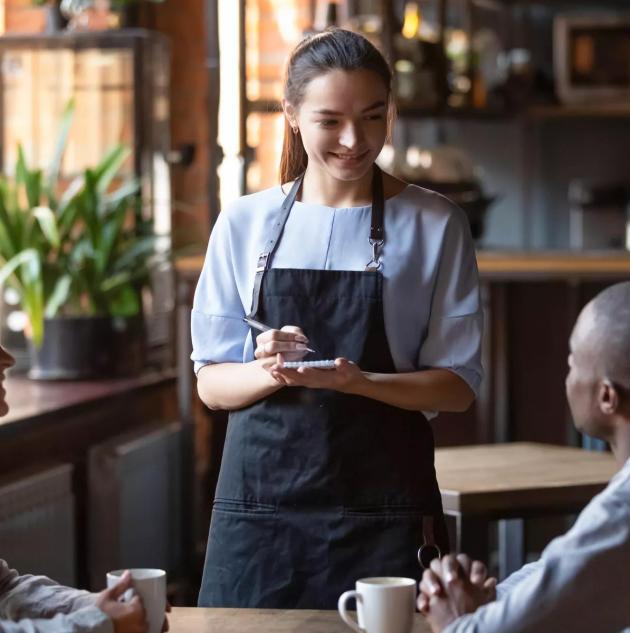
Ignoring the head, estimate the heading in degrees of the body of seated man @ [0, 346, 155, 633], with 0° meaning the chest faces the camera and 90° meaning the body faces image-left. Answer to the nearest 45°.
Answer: approximately 270°

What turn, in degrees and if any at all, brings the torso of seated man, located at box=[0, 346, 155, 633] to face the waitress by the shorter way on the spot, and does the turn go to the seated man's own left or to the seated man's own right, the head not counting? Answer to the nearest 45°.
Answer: approximately 45° to the seated man's own left

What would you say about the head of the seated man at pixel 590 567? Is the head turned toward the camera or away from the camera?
away from the camera

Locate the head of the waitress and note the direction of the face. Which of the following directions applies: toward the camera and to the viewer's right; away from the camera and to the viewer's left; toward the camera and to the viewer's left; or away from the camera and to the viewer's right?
toward the camera and to the viewer's right

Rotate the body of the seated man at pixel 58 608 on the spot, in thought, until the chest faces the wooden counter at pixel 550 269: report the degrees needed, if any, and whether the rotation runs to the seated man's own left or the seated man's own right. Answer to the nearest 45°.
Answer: approximately 45° to the seated man's own left

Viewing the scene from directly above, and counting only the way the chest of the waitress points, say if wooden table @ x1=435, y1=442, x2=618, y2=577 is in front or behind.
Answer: behind

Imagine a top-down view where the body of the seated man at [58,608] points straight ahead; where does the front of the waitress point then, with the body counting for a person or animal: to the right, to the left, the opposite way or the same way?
to the right

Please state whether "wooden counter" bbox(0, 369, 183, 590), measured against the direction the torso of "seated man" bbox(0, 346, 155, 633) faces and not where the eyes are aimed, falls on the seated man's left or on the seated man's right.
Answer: on the seated man's left

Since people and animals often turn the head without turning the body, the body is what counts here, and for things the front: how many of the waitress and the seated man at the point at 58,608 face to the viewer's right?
1

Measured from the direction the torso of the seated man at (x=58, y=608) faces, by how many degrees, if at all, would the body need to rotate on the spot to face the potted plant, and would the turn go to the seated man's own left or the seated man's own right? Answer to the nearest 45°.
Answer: approximately 90° to the seated man's own left

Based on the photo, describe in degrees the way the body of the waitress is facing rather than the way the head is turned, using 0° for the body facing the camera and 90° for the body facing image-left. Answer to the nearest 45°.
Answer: approximately 0°
